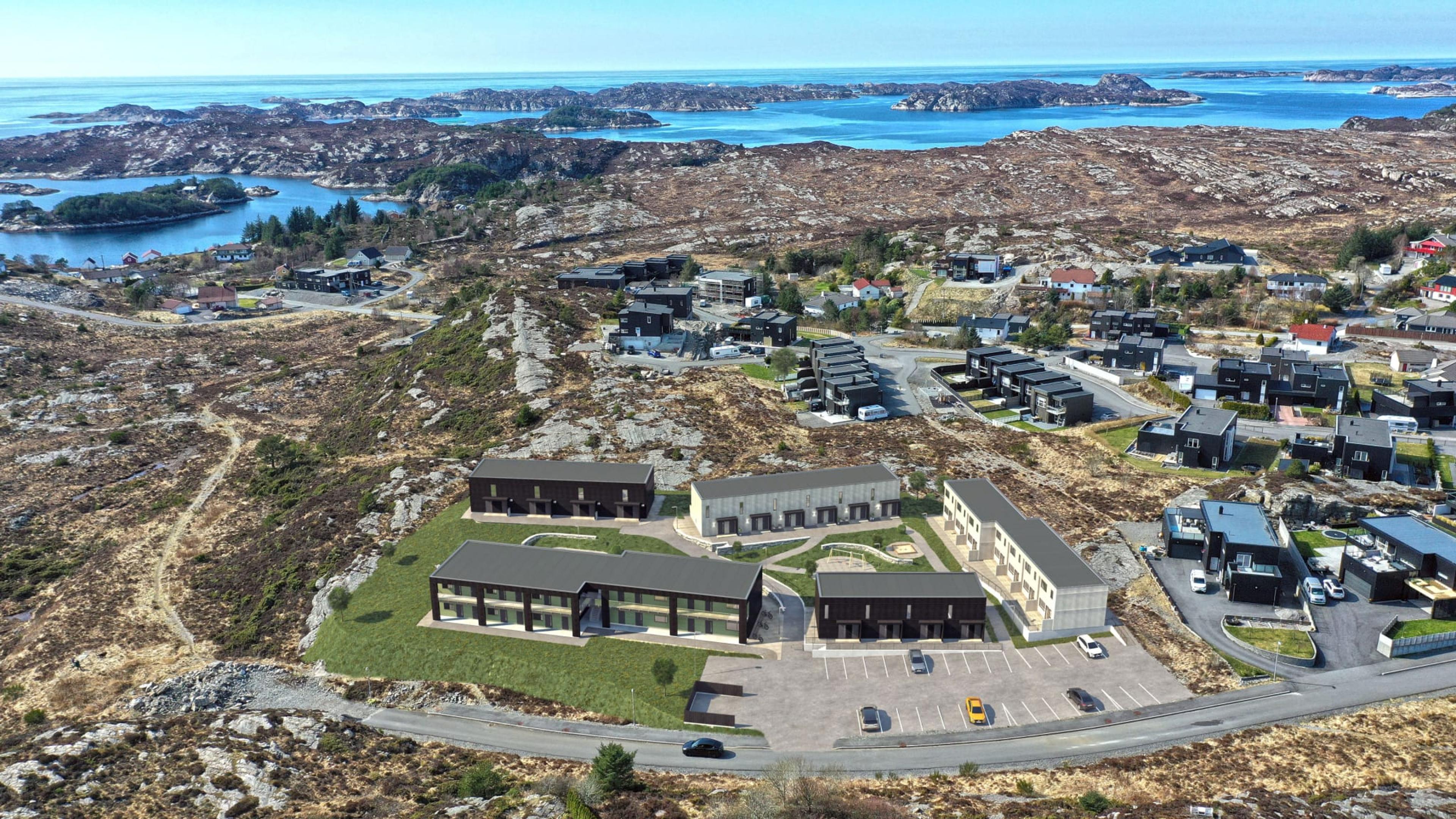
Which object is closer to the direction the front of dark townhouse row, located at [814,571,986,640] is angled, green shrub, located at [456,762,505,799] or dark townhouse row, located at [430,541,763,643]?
the green shrub

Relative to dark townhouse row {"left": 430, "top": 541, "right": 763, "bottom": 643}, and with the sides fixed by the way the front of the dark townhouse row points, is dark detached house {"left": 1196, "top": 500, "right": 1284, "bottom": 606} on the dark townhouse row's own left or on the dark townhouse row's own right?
on the dark townhouse row's own left

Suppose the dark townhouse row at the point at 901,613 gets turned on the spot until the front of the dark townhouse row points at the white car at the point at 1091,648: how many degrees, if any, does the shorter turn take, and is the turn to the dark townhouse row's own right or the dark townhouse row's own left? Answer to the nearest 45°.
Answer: approximately 90° to the dark townhouse row's own left

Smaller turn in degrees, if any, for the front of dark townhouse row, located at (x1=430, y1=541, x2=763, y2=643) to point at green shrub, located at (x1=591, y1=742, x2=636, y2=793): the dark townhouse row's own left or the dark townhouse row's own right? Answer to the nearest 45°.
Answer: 0° — it already faces it

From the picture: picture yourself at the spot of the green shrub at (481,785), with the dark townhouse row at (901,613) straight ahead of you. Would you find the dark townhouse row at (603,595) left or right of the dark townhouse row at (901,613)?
left

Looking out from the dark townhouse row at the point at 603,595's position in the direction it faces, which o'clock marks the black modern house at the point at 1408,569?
The black modern house is roughly at 9 o'clock from the dark townhouse row.

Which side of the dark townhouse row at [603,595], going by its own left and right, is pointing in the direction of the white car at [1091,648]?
left

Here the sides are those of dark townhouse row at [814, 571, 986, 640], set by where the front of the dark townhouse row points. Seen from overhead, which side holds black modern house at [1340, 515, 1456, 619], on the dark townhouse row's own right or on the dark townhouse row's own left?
on the dark townhouse row's own left

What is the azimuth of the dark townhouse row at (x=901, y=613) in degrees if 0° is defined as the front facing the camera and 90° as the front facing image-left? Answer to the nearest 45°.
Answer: approximately 0°

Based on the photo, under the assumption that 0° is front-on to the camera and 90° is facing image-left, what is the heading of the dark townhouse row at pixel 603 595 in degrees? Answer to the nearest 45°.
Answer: approximately 0°

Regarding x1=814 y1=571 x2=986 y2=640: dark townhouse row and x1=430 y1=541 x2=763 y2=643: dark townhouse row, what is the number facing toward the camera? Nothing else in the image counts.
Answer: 2
